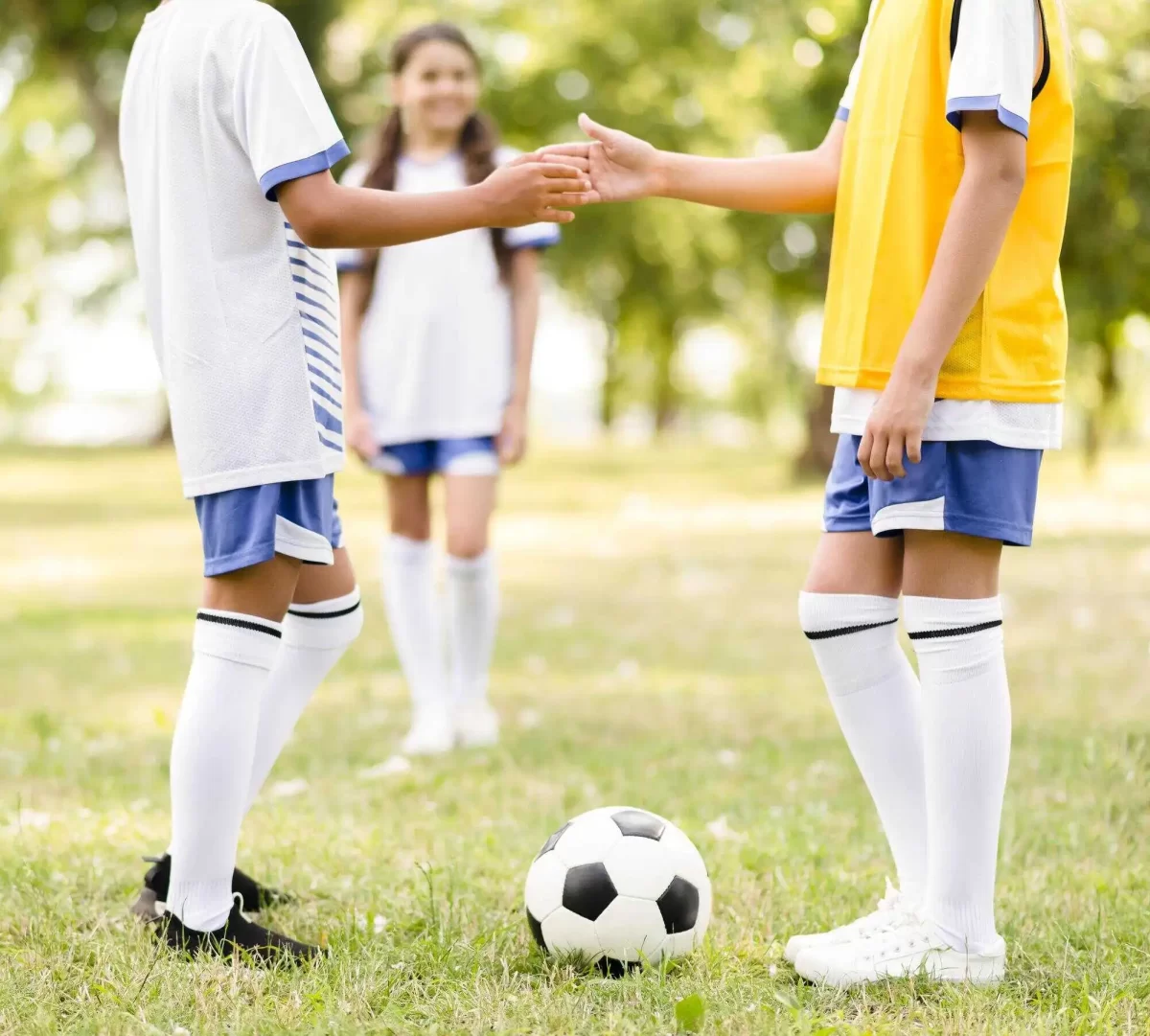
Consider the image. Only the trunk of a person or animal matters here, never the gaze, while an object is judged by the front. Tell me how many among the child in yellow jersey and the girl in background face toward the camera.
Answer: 1

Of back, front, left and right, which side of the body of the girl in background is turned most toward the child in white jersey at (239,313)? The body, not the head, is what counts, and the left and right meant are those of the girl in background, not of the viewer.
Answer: front

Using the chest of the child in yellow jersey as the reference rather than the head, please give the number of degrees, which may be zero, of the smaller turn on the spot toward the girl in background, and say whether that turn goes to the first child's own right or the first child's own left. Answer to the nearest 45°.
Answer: approximately 45° to the first child's own right

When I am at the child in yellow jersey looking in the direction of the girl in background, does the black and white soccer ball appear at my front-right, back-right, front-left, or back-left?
front-left

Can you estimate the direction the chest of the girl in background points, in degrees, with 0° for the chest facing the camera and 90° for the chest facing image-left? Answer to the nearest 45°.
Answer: approximately 0°

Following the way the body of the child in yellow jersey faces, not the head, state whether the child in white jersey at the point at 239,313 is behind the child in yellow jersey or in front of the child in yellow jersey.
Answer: in front

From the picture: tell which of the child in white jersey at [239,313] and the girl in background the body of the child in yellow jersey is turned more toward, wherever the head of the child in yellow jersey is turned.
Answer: the child in white jersey

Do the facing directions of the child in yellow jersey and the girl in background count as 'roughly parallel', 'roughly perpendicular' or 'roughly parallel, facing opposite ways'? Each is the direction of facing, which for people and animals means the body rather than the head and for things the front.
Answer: roughly perpendicular

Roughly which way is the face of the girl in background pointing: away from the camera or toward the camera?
toward the camera

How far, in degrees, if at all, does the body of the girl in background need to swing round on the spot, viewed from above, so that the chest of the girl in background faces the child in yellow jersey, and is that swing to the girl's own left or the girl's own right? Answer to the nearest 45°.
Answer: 0° — they already face them

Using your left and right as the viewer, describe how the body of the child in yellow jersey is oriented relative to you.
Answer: facing to the left of the viewer

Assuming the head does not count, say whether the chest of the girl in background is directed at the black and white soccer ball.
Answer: yes
